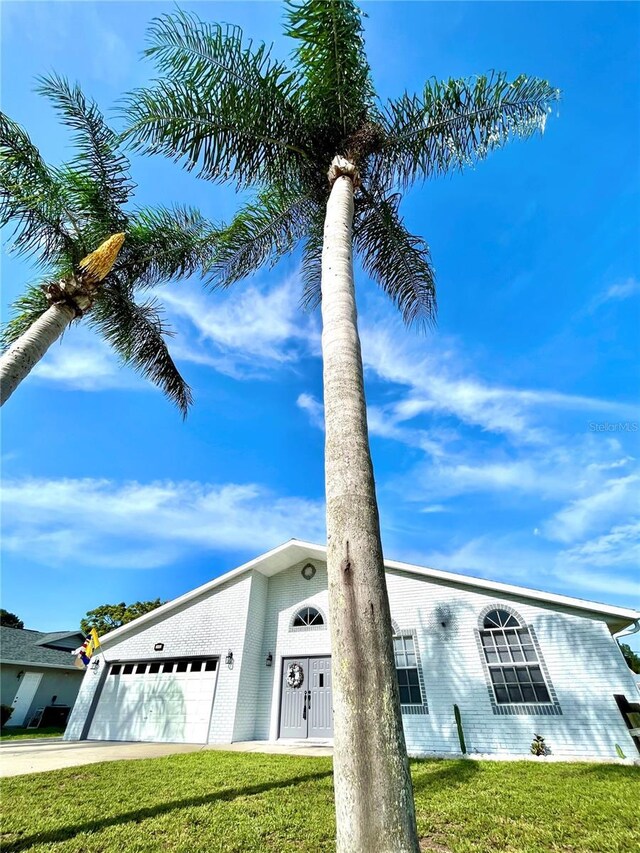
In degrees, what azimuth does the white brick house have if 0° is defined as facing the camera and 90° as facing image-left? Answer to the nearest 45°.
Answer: approximately 0°

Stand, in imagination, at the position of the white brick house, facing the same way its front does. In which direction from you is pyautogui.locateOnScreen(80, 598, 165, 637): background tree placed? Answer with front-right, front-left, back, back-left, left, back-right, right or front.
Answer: back-right

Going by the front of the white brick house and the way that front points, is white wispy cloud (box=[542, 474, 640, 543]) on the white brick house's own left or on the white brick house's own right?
on the white brick house's own left

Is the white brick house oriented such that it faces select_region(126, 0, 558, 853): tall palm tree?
yes

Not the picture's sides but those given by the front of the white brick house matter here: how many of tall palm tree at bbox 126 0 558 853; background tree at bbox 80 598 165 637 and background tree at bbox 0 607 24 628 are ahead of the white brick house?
1

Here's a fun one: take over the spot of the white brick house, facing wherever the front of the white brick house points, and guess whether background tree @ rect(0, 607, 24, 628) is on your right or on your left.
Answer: on your right

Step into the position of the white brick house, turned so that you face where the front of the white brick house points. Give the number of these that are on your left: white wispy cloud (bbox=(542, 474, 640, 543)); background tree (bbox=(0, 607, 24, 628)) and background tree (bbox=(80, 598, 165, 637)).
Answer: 1

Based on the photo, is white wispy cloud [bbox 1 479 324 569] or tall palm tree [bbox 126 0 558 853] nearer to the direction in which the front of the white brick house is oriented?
the tall palm tree
